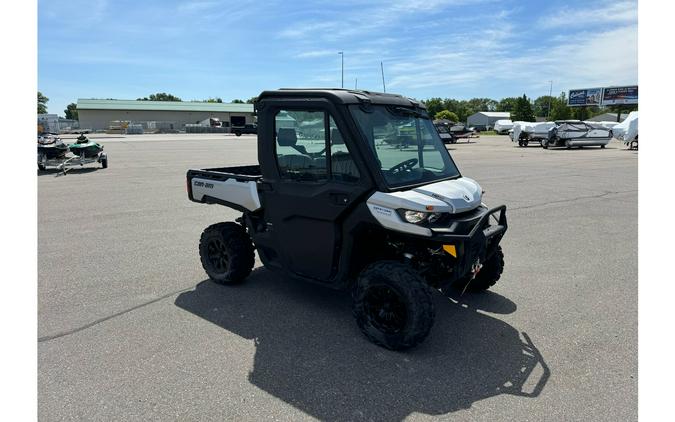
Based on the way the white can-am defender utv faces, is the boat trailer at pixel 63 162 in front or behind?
behind

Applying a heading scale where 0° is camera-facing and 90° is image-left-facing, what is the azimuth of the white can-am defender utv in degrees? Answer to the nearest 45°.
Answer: approximately 315°
